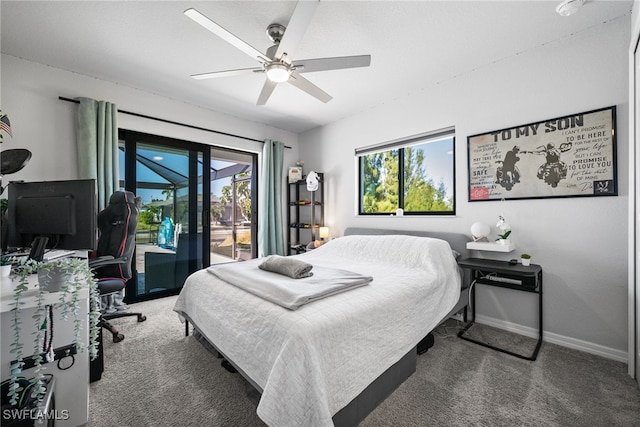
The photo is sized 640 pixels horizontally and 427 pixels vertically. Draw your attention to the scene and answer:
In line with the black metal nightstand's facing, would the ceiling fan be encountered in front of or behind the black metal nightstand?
in front

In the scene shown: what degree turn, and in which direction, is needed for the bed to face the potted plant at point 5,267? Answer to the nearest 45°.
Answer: approximately 45° to its right

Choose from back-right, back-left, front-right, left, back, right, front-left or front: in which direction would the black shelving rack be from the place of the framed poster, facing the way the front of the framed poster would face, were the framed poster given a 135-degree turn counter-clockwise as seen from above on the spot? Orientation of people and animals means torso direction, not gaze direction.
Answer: back

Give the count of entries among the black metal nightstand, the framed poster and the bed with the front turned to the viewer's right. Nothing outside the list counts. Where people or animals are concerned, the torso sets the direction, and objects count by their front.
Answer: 0

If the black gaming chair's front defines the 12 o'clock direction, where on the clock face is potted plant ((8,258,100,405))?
The potted plant is roughly at 11 o'clock from the black gaming chair.

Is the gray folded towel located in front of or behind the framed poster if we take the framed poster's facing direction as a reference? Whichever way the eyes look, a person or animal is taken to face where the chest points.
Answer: in front

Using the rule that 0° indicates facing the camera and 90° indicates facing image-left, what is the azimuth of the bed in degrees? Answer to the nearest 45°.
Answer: approximately 45°

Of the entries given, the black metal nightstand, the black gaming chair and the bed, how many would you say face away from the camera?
0

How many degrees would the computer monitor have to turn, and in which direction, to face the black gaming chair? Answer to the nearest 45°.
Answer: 0° — it already faces it

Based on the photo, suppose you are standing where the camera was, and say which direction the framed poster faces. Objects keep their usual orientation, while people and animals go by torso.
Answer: facing the viewer and to the left of the viewer

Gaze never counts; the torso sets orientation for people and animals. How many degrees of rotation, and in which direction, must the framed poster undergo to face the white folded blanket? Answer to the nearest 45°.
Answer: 0° — it already faces it

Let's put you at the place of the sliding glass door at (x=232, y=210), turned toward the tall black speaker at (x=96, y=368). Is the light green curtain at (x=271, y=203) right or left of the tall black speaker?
left
